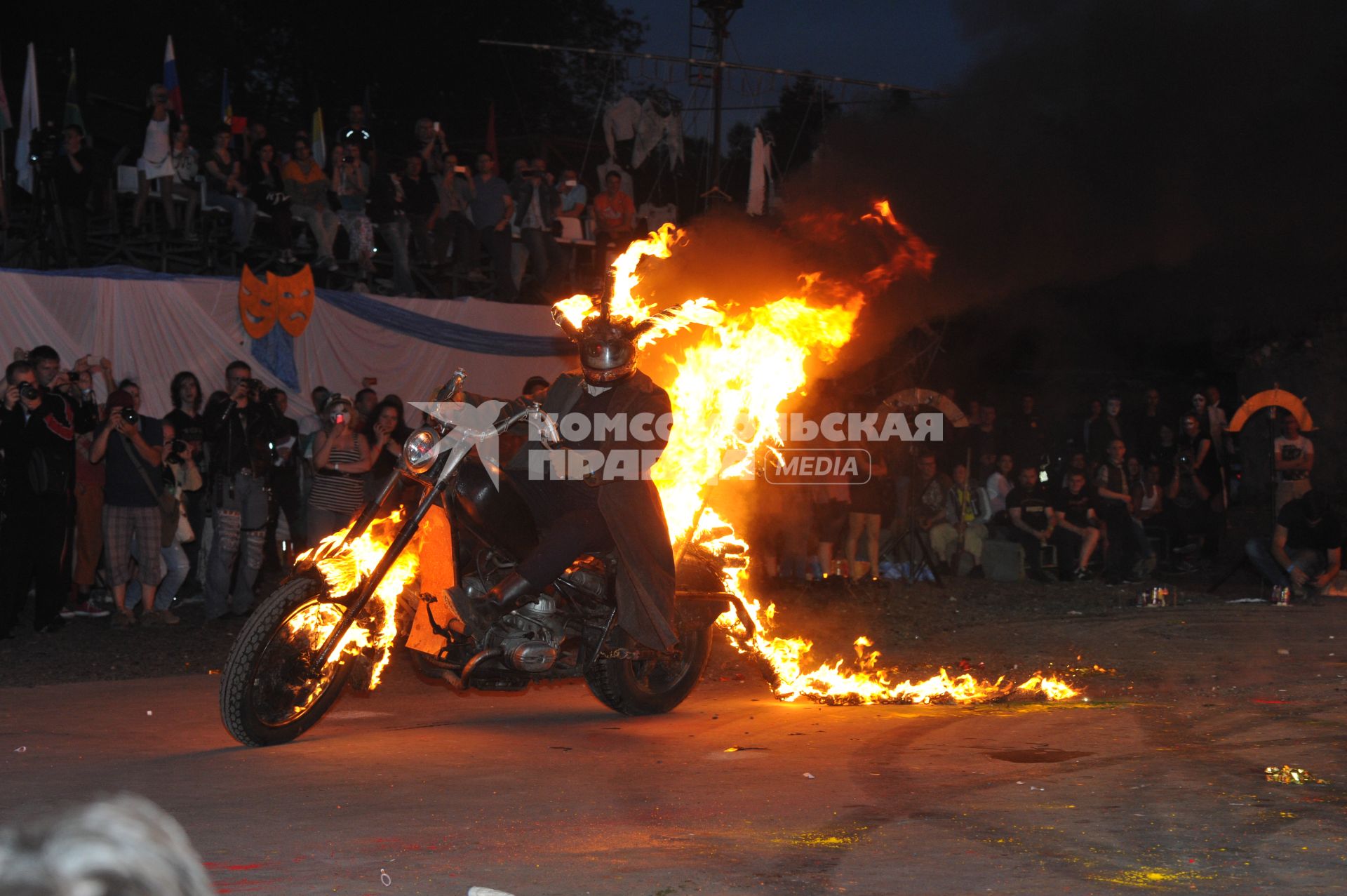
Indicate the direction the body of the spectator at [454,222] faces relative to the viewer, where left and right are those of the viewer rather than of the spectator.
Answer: facing the viewer

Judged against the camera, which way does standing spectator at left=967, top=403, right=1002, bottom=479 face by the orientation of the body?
toward the camera

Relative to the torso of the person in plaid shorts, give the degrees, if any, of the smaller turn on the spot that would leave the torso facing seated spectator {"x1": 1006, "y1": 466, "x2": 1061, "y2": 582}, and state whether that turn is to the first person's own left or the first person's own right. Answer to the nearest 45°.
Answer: approximately 90° to the first person's own left

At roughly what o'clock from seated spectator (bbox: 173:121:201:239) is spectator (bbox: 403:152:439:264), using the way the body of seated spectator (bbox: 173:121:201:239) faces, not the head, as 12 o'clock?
spectator (bbox: 403:152:439:264) is roughly at 10 o'clock from seated spectator (bbox: 173:121:201:239).

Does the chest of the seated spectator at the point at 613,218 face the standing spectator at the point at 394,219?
no

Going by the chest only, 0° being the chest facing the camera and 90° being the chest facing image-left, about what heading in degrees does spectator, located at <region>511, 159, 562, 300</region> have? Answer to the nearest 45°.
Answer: approximately 0°

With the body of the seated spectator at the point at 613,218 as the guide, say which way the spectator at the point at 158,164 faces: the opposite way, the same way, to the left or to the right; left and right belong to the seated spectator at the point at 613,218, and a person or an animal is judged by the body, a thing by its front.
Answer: the same way

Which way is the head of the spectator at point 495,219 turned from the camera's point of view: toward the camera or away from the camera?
toward the camera

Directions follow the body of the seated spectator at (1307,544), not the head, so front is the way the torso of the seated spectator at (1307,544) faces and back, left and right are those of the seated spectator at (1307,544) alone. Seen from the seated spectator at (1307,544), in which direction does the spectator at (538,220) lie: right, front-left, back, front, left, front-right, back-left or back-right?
right

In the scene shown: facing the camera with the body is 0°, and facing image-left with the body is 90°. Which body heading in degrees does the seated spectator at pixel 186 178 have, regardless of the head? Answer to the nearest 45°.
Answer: approximately 315°

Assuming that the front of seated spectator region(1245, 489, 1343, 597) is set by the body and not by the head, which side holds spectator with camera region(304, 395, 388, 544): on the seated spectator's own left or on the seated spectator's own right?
on the seated spectator's own right

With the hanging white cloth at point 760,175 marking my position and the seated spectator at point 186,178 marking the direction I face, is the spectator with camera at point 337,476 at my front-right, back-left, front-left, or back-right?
front-left

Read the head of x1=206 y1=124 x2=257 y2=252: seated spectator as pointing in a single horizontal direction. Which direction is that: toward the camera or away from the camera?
toward the camera

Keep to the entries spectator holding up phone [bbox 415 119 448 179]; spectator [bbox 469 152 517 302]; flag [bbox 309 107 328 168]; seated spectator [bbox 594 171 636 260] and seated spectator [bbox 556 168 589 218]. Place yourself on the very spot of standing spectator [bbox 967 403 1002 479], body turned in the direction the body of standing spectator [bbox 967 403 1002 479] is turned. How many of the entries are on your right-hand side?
5

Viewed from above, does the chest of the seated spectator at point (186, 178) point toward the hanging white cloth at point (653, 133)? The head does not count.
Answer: no

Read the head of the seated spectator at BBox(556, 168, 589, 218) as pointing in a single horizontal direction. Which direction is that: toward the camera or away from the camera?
toward the camera

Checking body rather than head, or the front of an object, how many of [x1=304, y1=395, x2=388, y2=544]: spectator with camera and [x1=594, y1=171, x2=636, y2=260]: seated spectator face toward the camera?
2
